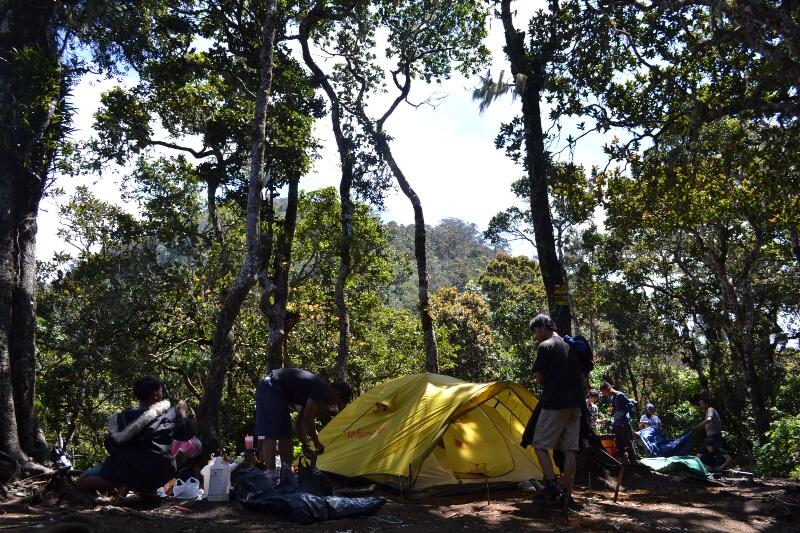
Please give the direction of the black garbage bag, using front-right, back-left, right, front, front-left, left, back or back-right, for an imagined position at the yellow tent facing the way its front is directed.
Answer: right

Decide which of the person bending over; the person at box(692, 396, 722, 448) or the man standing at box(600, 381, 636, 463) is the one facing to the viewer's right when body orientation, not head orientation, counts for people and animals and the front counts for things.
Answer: the person bending over

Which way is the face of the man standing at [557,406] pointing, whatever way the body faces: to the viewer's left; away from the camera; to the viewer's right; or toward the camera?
to the viewer's left

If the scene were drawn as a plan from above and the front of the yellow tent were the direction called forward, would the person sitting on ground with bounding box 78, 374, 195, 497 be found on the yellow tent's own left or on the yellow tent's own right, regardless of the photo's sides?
on the yellow tent's own right

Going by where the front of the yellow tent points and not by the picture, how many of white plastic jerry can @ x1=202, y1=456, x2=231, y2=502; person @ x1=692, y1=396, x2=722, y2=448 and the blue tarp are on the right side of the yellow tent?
1

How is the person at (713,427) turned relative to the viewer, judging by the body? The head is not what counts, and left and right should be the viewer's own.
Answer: facing to the left of the viewer

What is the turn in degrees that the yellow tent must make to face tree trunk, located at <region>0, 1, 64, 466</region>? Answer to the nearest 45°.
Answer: approximately 135° to its right

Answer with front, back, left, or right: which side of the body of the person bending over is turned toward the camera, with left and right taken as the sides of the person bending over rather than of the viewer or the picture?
right

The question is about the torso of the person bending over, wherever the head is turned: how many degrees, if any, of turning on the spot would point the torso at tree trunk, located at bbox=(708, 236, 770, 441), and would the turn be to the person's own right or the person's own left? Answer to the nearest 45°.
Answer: approximately 45° to the person's own left

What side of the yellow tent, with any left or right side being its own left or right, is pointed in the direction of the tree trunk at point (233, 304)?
back

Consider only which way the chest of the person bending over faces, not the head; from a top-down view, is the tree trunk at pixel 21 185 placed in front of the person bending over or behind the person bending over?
behind
